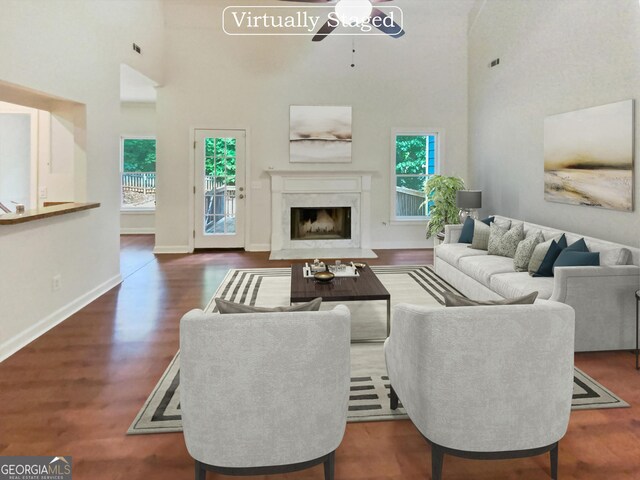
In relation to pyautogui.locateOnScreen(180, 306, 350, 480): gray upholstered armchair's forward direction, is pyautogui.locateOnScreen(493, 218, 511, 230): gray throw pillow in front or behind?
in front

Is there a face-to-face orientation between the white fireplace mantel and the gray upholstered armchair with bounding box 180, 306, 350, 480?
yes

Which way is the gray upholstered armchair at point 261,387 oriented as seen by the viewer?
away from the camera

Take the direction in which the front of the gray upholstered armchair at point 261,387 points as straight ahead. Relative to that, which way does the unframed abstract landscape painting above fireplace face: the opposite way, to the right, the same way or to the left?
the opposite way

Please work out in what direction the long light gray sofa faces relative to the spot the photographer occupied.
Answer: facing the viewer and to the left of the viewer

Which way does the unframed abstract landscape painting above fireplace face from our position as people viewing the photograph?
facing the viewer

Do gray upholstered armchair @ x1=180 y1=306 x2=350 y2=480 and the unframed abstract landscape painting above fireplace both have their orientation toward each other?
yes

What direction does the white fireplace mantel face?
toward the camera

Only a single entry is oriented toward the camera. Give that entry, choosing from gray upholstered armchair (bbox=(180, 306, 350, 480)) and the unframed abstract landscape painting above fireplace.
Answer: the unframed abstract landscape painting above fireplace
